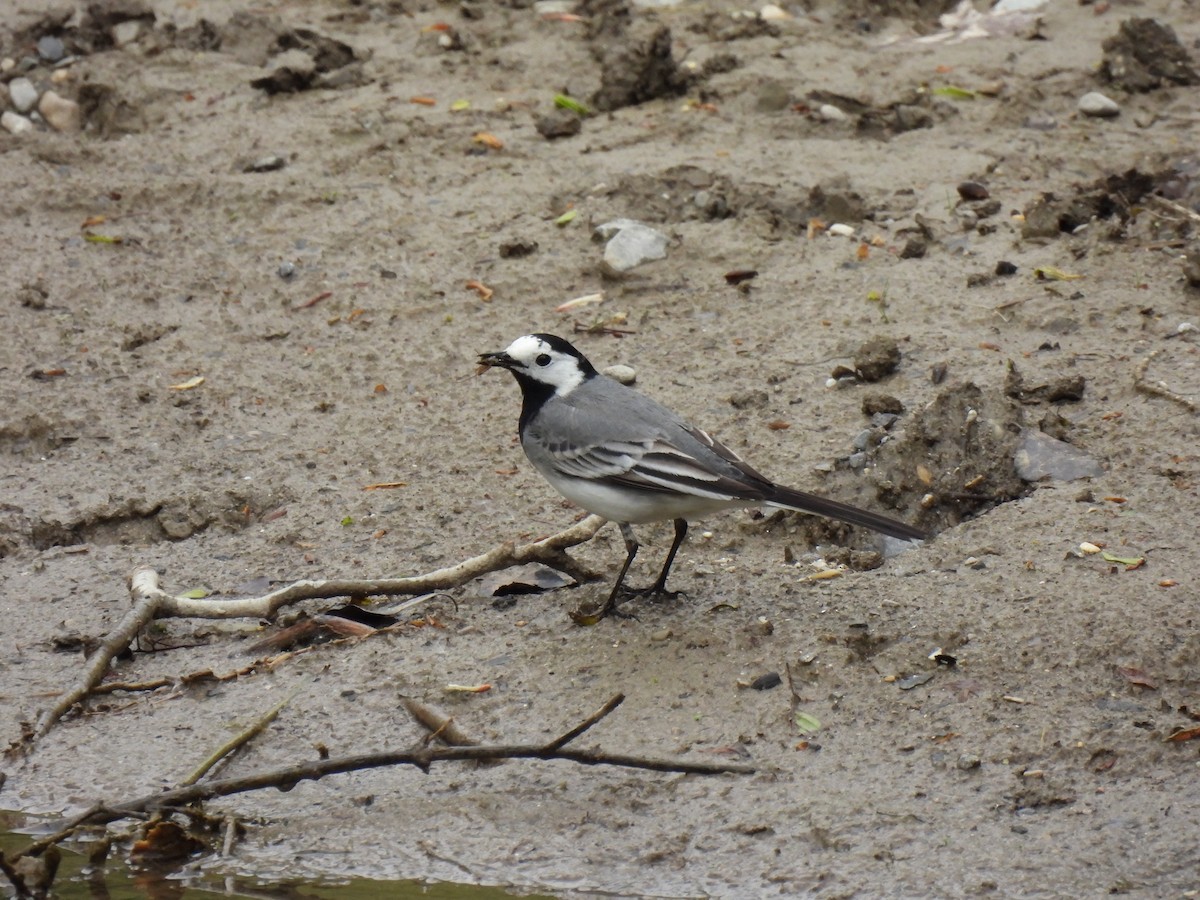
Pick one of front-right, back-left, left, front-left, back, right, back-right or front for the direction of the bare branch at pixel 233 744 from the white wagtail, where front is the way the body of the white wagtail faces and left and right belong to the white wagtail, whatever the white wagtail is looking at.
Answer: front-left

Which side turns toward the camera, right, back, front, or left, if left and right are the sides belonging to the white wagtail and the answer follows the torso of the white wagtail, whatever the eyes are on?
left

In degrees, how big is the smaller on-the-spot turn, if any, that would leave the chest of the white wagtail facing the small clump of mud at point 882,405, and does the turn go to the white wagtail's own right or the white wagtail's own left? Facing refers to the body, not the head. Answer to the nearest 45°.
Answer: approximately 135° to the white wagtail's own right

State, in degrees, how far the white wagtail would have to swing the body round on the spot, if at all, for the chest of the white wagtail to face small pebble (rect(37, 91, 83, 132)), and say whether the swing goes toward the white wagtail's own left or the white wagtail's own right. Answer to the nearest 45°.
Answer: approximately 45° to the white wagtail's own right

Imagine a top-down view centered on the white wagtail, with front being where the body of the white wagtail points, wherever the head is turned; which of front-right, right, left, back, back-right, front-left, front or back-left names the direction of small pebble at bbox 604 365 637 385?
right

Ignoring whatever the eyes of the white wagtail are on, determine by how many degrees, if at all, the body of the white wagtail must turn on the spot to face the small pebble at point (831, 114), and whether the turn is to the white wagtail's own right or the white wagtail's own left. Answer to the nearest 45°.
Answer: approximately 90° to the white wagtail's own right

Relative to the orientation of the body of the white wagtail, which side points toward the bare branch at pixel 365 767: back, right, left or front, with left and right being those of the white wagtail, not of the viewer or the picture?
left

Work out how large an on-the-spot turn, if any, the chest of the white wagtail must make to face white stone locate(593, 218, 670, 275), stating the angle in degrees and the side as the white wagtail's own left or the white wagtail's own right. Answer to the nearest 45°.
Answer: approximately 90° to the white wagtail's own right

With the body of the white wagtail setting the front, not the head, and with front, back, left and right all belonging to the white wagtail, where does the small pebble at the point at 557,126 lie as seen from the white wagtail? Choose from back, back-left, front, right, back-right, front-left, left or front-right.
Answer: right

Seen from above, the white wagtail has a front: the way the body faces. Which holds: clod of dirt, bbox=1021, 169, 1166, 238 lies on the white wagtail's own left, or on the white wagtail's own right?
on the white wagtail's own right

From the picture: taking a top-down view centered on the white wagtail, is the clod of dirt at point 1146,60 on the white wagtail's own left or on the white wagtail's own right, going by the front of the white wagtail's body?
on the white wagtail's own right

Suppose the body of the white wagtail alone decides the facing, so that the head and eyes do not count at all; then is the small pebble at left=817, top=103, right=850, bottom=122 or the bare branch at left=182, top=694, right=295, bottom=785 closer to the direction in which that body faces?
the bare branch

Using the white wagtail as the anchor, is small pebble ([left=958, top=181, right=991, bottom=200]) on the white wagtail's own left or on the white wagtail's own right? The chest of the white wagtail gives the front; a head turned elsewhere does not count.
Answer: on the white wagtail's own right

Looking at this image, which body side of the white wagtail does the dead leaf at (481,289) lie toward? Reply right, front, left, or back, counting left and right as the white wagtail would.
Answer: right
